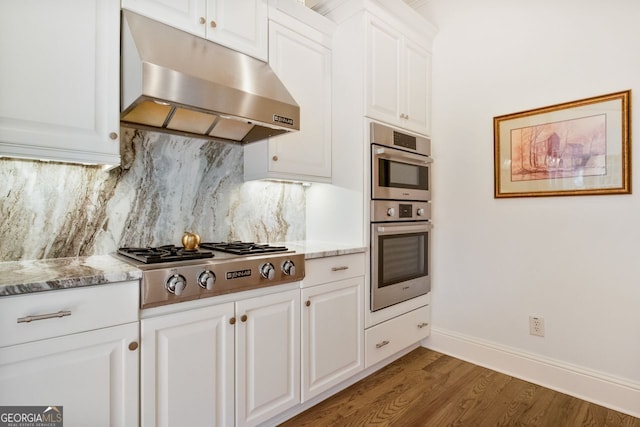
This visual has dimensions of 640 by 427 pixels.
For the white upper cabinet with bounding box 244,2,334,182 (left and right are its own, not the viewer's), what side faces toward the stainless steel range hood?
right

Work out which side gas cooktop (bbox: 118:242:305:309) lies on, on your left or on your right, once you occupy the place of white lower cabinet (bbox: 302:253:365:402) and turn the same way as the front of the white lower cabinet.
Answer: on your right

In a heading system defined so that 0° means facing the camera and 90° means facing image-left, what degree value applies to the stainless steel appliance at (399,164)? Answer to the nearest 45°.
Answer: approximately 315°

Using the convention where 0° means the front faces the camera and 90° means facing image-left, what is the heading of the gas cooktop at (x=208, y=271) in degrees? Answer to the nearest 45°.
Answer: approximately 315°
